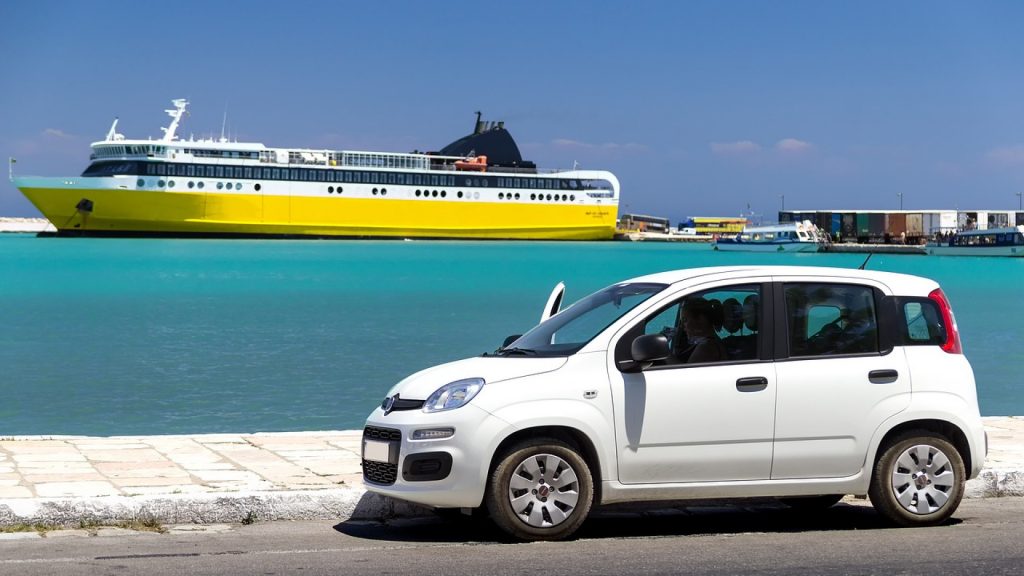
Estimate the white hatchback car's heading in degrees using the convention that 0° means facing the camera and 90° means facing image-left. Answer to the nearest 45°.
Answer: approximately 90°
